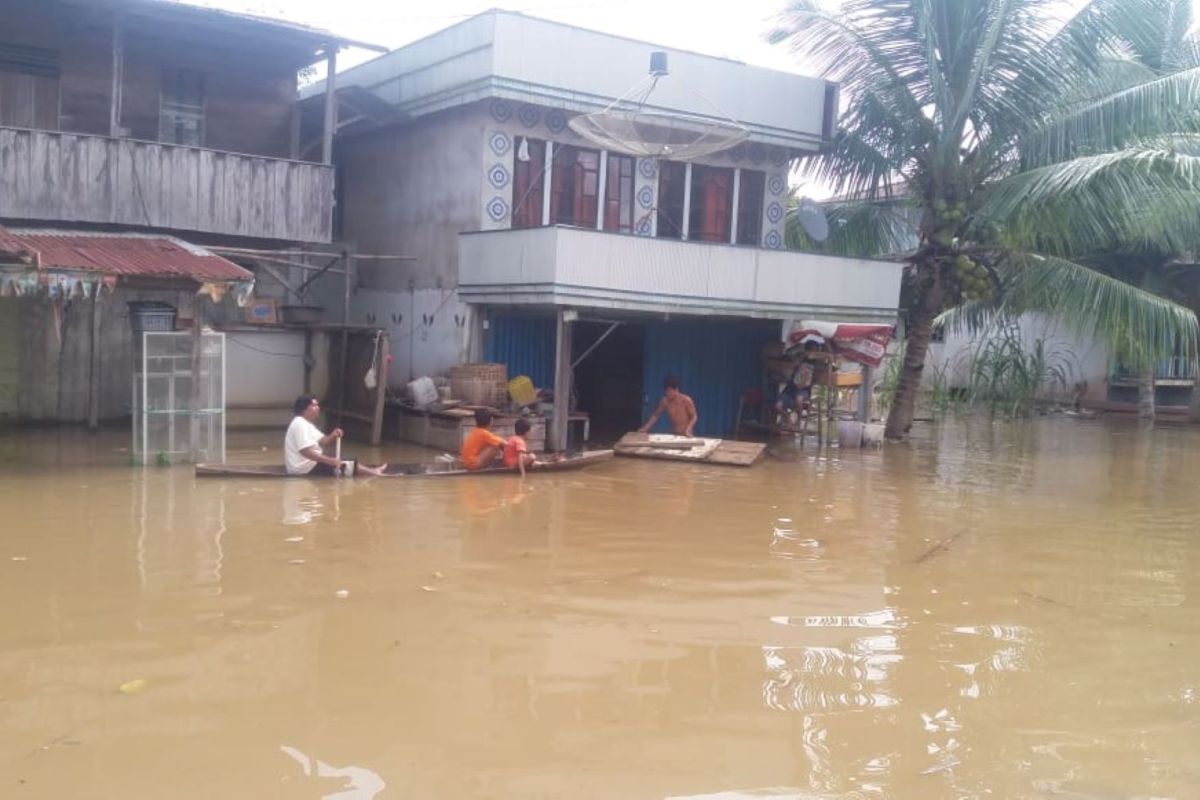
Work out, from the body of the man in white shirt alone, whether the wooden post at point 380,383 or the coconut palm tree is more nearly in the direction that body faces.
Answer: the coconut palm tree

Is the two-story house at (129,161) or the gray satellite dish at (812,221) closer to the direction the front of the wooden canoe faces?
the gray satellite dish

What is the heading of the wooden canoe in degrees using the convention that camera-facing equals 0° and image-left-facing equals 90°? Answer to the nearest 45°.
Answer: approximately 270°

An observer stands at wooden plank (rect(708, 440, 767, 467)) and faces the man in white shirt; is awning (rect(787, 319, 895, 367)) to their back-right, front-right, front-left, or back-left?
back-right

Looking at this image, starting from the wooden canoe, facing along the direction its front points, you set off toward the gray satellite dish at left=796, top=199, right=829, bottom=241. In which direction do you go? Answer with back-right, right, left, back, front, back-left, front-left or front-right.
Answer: front-left

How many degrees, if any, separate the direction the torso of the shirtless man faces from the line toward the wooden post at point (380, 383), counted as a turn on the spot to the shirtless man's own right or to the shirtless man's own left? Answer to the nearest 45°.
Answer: approximately 45° to the shirtless man's own right

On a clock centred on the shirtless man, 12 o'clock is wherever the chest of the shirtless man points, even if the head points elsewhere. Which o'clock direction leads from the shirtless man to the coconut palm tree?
The coconut palm tree is roughly at 7 o'clock from the shirtless man.

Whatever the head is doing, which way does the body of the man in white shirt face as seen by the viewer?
to the viewer's right

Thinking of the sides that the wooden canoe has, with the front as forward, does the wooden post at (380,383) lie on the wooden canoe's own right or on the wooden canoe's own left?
on the wooden canoe's own left

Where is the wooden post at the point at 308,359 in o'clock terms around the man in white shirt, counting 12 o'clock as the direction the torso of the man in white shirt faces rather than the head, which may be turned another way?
The wooden post is roughly at 9 o'clock from the man in white shirt.

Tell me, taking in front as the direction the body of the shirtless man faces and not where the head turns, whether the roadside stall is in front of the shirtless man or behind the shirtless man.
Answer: behind

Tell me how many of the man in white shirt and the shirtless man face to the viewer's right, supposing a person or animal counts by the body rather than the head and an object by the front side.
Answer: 1
